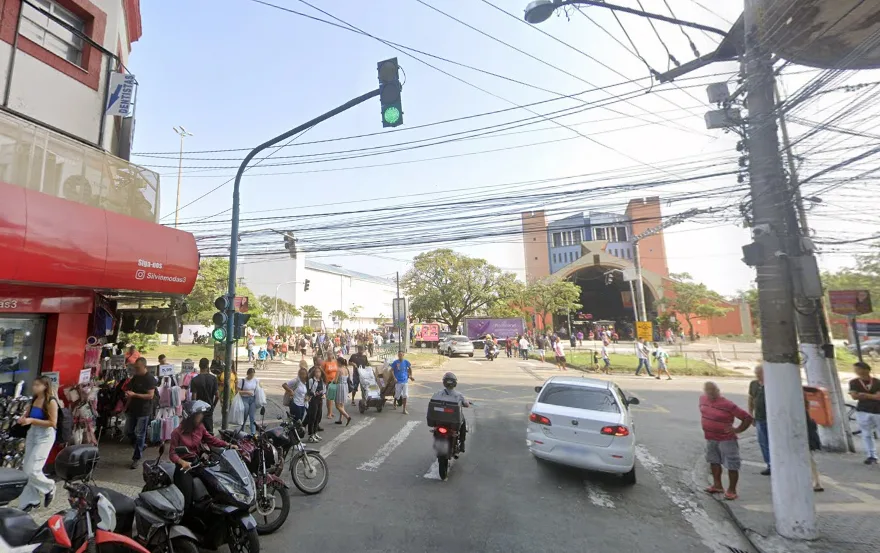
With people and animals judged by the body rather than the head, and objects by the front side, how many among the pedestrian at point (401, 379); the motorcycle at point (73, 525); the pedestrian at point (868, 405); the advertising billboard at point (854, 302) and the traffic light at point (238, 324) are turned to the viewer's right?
2

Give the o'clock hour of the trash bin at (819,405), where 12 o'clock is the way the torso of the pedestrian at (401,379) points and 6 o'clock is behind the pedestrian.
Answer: The trash bin is roughly at 10 o'clock from the pedestrian.

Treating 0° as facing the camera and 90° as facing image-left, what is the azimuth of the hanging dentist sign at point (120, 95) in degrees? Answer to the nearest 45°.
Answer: approximately 0°

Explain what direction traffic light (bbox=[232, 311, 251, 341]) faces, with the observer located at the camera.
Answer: facing to the right of the viewer

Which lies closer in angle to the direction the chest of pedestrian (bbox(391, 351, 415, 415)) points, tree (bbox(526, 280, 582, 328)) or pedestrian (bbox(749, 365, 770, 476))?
the pedestrian

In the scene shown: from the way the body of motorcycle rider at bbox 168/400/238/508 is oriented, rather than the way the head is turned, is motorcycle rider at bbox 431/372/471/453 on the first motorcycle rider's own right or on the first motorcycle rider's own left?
on the first motorcycle rider's own left

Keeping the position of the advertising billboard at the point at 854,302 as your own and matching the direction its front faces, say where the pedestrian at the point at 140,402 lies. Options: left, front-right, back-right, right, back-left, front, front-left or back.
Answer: front-right

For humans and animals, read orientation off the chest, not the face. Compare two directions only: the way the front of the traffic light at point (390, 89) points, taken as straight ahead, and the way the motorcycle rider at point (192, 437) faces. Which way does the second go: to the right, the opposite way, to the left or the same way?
to the left

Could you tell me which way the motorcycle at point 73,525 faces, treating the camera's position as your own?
facing to the right of the viewer
